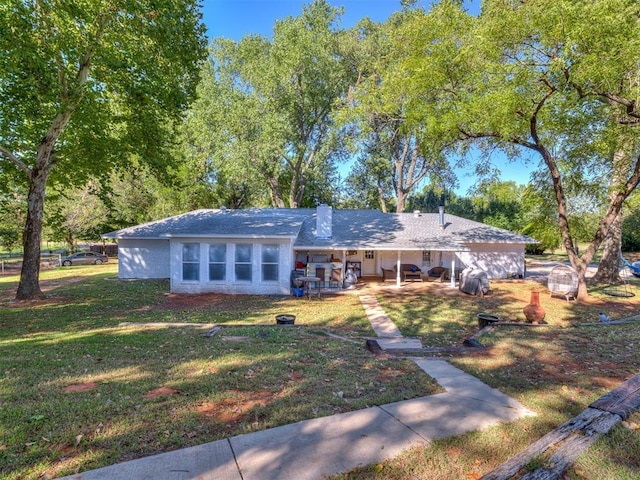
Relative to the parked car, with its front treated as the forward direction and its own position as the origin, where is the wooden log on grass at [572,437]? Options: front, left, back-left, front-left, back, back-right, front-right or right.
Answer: left

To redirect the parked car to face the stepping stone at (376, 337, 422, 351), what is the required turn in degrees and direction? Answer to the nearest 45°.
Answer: approximately 90° to its left

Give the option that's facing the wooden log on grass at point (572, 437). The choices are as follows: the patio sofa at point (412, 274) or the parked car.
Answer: the patio sofa

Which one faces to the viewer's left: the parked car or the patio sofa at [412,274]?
the parked car

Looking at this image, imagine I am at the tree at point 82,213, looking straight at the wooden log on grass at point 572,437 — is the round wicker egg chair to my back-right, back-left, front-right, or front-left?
front-left

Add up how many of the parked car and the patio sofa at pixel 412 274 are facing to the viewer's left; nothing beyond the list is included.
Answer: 1

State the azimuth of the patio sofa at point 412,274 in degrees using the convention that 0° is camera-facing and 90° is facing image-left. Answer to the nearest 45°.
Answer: approximately 0°

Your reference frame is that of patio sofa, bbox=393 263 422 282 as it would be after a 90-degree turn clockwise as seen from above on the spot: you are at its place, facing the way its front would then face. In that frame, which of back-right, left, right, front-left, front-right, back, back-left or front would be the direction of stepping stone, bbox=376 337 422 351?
left

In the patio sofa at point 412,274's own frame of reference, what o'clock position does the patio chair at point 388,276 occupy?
the patio chair at point 388,276 is roughly at 3 o'clock from the patio sofa at point 412,274.

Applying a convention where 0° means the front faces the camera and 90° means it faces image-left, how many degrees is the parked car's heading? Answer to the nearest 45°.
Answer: approximately 90°
